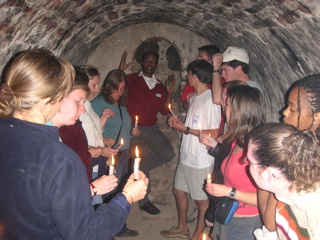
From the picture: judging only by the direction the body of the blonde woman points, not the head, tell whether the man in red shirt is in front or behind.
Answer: in front

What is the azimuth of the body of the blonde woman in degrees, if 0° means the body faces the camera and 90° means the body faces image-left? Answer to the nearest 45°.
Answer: approximately 225°

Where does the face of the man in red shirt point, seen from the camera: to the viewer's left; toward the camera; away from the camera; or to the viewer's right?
toward the camera

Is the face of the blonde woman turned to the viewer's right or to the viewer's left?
to the viewer's right
